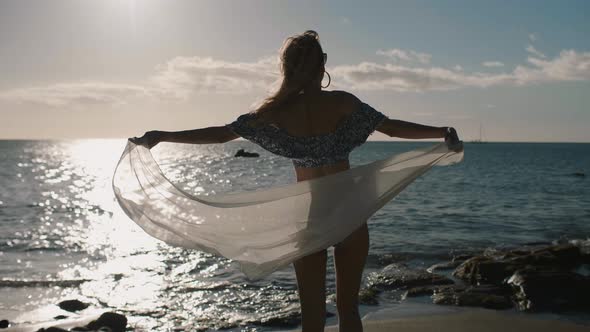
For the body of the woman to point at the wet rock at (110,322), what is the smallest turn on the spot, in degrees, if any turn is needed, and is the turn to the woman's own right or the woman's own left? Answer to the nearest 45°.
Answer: approximately 45° to the woman's own left

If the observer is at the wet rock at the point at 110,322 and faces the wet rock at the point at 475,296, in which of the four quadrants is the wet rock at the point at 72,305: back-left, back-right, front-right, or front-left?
back-left

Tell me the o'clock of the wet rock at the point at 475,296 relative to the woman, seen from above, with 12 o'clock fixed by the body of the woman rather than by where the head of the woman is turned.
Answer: The wet rock is roughly at 1 o'clock from the woman.

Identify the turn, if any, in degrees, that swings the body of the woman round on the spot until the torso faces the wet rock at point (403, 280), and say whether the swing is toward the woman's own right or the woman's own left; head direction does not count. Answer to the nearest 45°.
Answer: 0° — they already face it

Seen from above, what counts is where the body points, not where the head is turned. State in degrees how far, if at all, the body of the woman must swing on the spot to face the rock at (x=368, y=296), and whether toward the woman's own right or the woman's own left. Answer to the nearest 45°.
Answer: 0° — they already face it

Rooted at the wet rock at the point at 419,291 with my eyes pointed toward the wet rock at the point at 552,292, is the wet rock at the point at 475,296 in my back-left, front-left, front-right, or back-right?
front-right

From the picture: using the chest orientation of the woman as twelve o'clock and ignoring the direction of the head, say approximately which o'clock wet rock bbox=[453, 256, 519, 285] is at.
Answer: The wet rock is roughly at 1 o'clock from the woman.

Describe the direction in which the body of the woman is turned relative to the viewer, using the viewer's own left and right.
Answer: facing away from the viewer

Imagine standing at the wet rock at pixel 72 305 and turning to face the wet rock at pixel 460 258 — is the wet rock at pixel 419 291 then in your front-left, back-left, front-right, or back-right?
front-right

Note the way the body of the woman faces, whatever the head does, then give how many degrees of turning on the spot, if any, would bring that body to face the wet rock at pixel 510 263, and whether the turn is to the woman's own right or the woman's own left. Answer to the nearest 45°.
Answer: approximately 45° to the woman's own right

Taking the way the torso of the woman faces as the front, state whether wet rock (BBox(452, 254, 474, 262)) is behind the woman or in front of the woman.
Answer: in front
